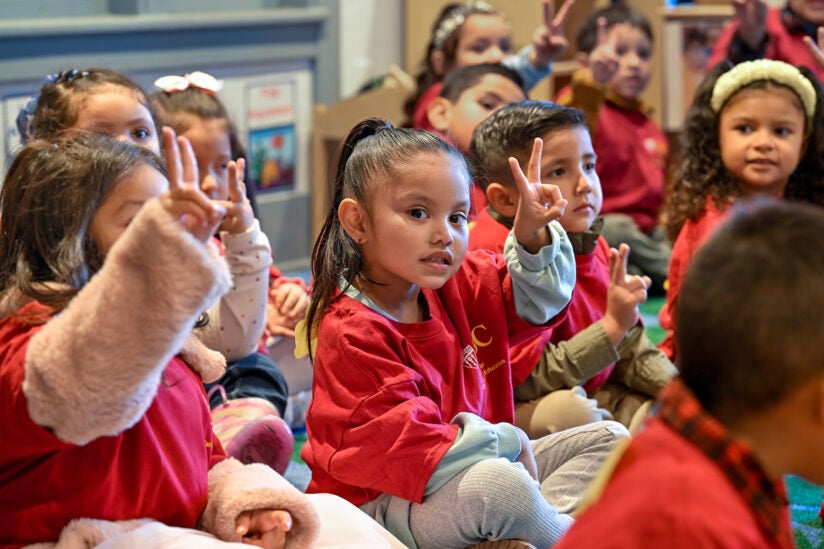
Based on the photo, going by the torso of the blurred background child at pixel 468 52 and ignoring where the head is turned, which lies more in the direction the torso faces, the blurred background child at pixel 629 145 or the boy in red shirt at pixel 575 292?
the boy in red shirt

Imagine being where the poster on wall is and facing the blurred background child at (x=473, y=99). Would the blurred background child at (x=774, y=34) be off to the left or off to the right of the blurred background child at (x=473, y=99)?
left

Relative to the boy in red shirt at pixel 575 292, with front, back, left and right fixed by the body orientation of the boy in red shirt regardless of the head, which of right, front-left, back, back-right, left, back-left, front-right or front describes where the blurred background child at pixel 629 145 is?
back-left

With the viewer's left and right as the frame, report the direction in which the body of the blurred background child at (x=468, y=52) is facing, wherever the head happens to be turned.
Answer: facing the viewer and to the right of the viewer
